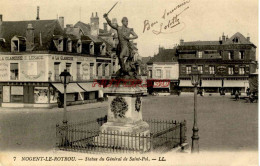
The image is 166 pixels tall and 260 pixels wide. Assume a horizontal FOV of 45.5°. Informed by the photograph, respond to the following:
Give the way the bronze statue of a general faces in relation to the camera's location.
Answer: facing the viewer
